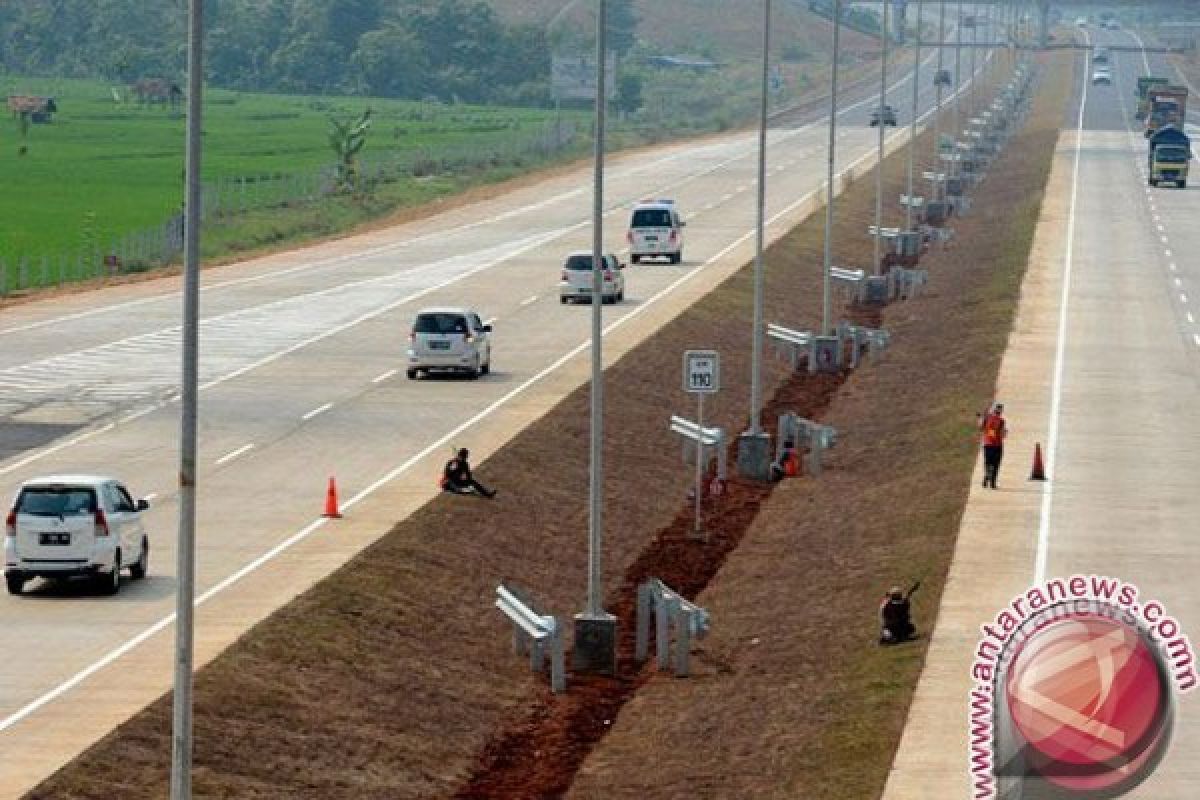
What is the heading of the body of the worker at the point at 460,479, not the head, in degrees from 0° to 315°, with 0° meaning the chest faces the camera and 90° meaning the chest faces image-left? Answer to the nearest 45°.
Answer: approximately 270°

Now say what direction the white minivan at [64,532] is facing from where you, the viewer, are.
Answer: facing away from the viewer and to the right of the viewer

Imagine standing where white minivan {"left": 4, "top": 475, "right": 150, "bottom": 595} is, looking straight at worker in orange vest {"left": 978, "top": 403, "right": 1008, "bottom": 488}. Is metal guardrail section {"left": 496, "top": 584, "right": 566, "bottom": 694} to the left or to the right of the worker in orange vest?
right

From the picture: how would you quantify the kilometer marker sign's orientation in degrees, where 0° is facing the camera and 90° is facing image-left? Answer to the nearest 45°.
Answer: approximately 0°

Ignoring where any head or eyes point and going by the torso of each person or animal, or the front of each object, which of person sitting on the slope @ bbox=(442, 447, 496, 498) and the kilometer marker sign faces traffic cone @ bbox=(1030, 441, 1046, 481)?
the person sitting on the slope

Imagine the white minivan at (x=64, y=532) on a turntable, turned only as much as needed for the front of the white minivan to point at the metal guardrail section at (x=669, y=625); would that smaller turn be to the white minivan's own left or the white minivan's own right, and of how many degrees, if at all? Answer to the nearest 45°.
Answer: approximately 45° to the white minivan's own right

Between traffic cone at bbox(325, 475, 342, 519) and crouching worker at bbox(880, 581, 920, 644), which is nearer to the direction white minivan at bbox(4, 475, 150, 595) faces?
the traffic cone
